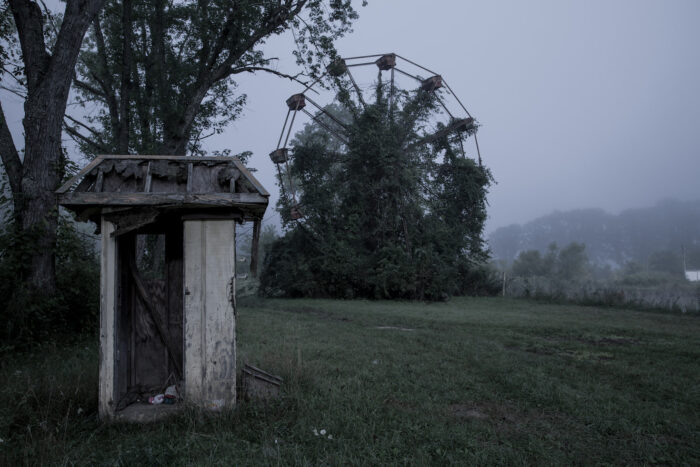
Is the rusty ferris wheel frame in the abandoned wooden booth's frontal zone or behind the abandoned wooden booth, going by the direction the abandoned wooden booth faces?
behind

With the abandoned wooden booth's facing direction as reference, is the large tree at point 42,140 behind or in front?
behind

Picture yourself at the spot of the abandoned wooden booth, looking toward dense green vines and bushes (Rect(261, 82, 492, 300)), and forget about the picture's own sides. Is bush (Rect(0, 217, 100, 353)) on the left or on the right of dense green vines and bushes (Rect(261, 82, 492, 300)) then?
left

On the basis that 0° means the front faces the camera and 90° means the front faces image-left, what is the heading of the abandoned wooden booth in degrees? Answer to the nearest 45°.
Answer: approximately 0°

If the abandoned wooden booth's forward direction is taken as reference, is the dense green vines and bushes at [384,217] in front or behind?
behind
